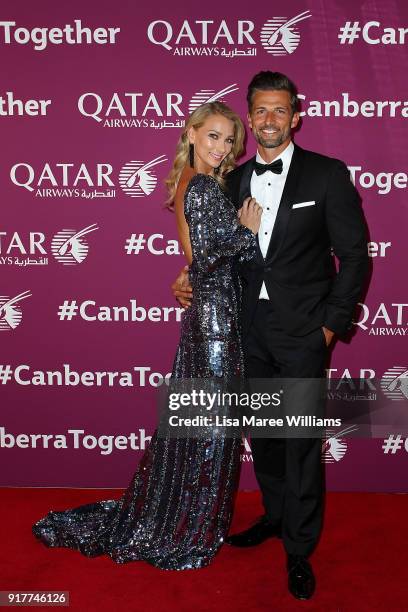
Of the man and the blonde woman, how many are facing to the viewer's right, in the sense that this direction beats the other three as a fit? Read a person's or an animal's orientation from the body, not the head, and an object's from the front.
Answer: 1

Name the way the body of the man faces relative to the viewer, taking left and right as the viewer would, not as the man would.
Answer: facing the viewer and to the left of the viewer

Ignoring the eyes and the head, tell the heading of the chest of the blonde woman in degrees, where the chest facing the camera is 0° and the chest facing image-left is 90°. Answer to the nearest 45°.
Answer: approximately 270°
